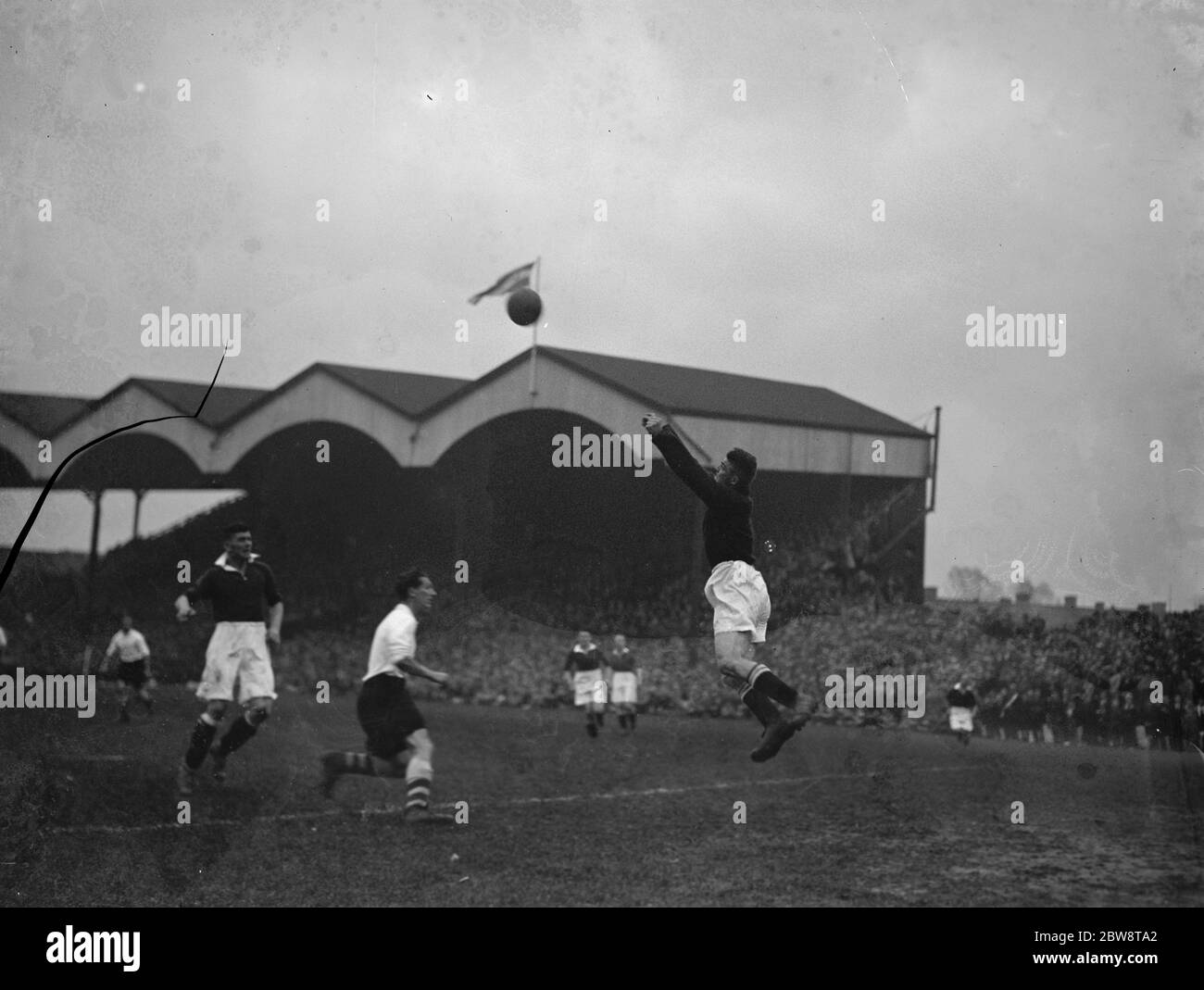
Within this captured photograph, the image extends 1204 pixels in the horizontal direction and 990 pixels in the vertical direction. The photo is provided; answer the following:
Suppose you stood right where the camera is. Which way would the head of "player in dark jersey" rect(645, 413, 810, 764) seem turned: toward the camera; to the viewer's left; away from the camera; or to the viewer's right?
to the viewer's left

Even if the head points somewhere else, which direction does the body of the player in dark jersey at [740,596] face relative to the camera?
to the viewer's left

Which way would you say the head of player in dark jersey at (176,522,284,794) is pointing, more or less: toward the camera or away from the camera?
toward the camera

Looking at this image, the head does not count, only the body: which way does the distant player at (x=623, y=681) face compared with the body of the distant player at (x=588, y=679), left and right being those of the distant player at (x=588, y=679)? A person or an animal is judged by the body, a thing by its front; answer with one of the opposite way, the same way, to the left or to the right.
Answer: the same way

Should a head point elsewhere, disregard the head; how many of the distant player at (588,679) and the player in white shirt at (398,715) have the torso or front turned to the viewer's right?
1

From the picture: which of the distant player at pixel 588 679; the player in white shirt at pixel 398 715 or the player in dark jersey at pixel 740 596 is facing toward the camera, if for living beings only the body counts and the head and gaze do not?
the distant player

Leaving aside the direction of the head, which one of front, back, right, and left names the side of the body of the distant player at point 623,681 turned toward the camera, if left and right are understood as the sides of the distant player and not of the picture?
front

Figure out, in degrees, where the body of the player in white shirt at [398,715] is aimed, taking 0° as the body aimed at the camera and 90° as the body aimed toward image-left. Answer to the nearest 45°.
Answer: approximately 270°

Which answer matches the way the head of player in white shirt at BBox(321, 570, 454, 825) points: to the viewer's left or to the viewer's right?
to the viewer's right

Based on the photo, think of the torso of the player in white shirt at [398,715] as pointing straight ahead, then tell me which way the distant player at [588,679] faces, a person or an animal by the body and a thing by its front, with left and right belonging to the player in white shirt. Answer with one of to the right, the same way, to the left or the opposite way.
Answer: to the right

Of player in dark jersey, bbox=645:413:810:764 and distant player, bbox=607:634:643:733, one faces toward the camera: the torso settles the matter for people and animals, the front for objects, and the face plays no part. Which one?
the distant player
